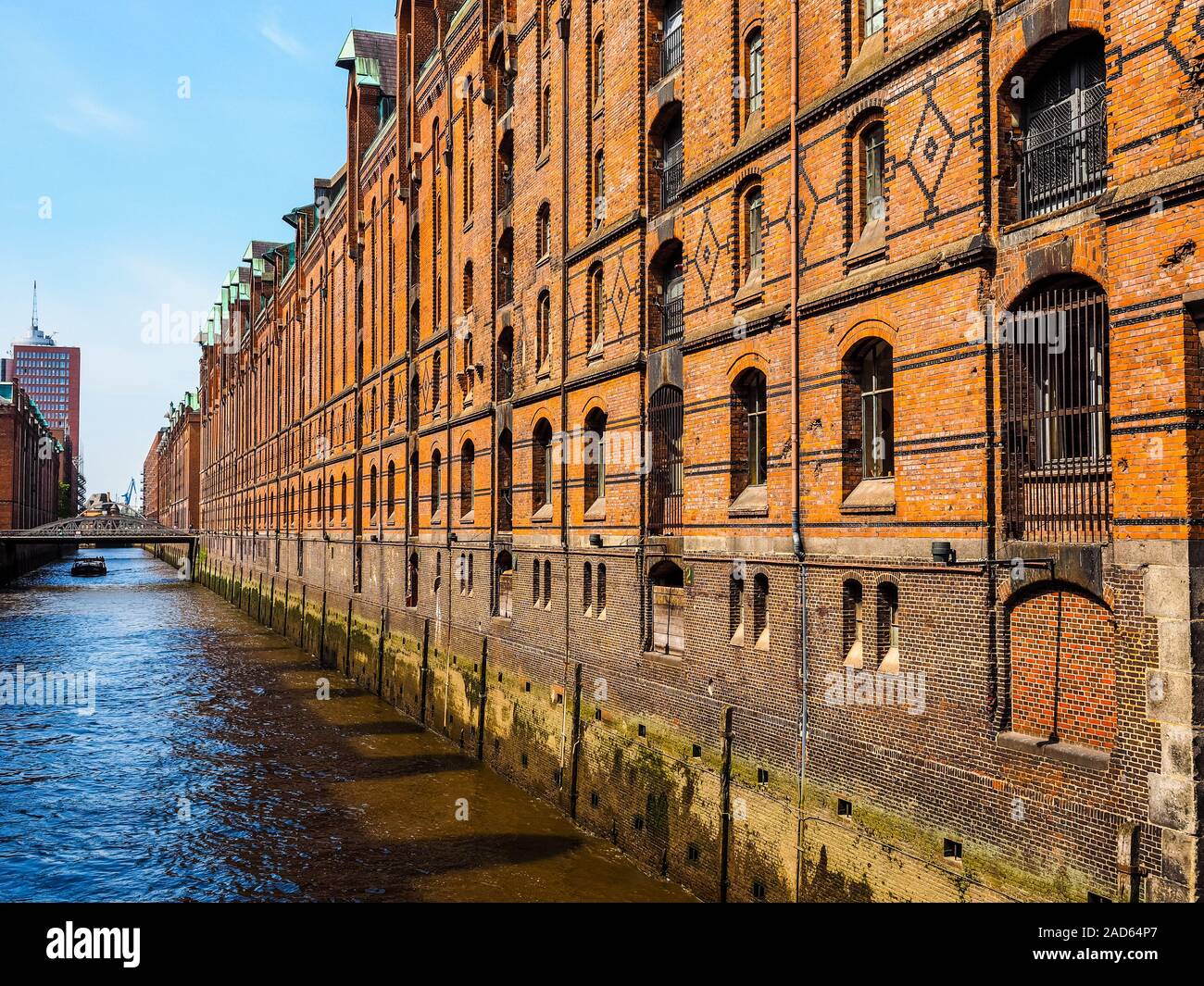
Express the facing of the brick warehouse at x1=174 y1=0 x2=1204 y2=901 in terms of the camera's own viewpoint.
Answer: facing the viewer and to the left of the viewer
